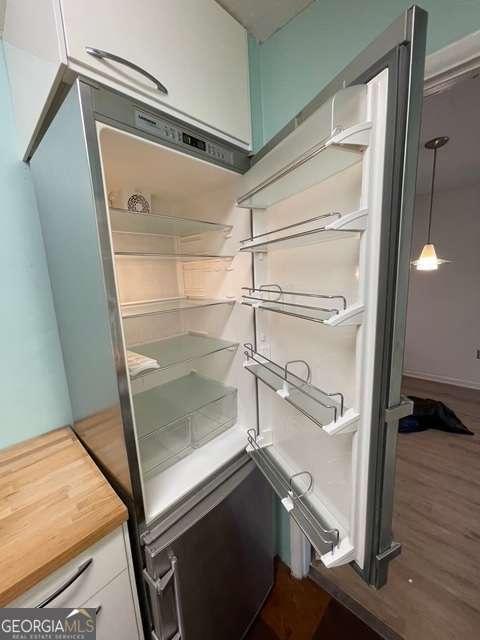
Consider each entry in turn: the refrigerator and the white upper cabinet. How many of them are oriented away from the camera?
0

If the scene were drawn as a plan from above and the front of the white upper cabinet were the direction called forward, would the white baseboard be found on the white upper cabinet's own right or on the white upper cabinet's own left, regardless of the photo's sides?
on the white upper cabinet's own left

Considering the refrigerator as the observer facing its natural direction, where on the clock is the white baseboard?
The white baseboard is roughly at 9 o'clock from the refrigerator.

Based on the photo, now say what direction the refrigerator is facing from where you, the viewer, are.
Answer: facing the viewer and to the right of the viewer

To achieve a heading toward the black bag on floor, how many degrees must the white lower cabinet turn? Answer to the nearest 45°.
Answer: approximately 45° to its left

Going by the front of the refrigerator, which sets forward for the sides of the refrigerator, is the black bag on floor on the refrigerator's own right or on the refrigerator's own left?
on the refrigerator's own left

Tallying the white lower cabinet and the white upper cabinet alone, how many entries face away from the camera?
0

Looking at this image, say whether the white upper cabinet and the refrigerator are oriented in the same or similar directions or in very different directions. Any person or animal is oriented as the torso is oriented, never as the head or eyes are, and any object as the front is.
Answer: same or similar directions

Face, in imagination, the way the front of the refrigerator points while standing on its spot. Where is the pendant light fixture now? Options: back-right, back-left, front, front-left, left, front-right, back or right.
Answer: left

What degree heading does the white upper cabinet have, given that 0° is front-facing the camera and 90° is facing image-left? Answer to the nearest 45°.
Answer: approximately 315°
